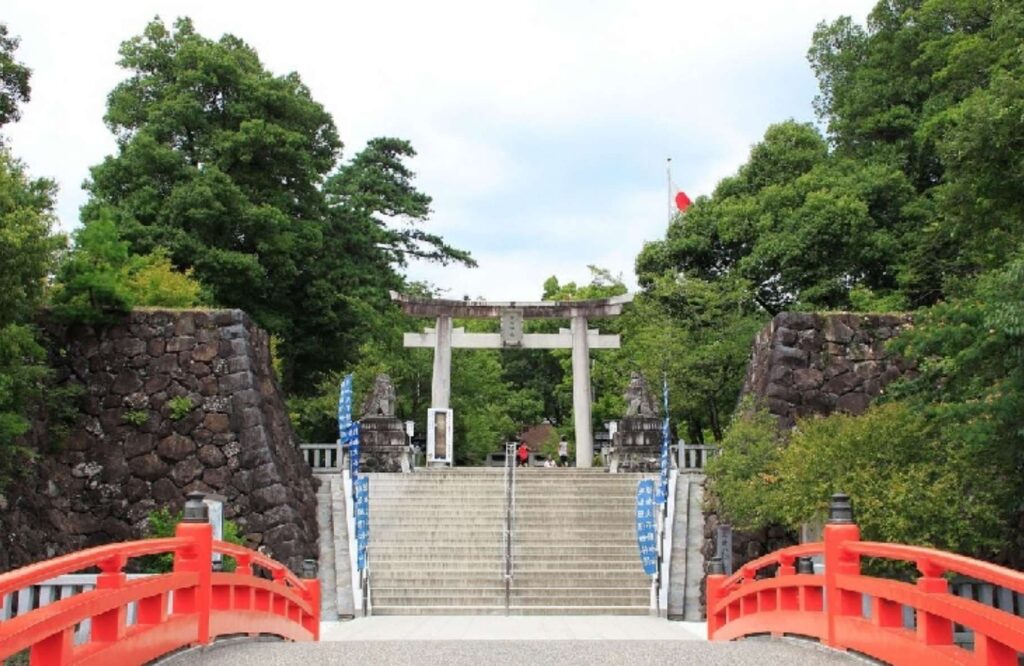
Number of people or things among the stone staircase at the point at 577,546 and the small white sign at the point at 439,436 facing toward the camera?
2

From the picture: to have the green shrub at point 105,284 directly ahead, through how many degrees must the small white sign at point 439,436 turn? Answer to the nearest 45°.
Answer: approximately 45° to its right

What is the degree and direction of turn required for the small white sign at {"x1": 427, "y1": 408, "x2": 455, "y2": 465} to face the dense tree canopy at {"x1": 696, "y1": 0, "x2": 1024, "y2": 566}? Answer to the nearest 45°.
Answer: approximately 45° to its left

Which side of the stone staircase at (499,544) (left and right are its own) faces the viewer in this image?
front

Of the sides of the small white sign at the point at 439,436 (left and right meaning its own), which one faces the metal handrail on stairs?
front

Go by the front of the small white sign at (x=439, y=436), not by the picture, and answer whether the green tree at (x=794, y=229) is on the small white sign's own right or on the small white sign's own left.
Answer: on the small white sign's own left

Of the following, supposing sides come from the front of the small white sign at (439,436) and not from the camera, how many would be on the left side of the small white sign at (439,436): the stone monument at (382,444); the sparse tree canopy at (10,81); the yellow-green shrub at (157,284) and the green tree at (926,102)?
1

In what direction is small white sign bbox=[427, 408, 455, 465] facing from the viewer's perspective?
toward the camera

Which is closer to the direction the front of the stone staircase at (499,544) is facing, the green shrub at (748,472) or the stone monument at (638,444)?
the green shrub

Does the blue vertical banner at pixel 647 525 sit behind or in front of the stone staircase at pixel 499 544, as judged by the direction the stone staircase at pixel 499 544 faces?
in front

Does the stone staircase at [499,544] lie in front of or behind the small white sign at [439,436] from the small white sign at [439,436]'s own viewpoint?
in front

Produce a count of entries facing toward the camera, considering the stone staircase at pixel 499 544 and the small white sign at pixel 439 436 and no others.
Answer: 2

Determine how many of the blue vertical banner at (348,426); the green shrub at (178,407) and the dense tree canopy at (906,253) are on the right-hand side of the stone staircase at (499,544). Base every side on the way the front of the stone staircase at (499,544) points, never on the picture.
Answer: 2

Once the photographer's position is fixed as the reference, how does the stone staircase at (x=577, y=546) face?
facing the viewer
